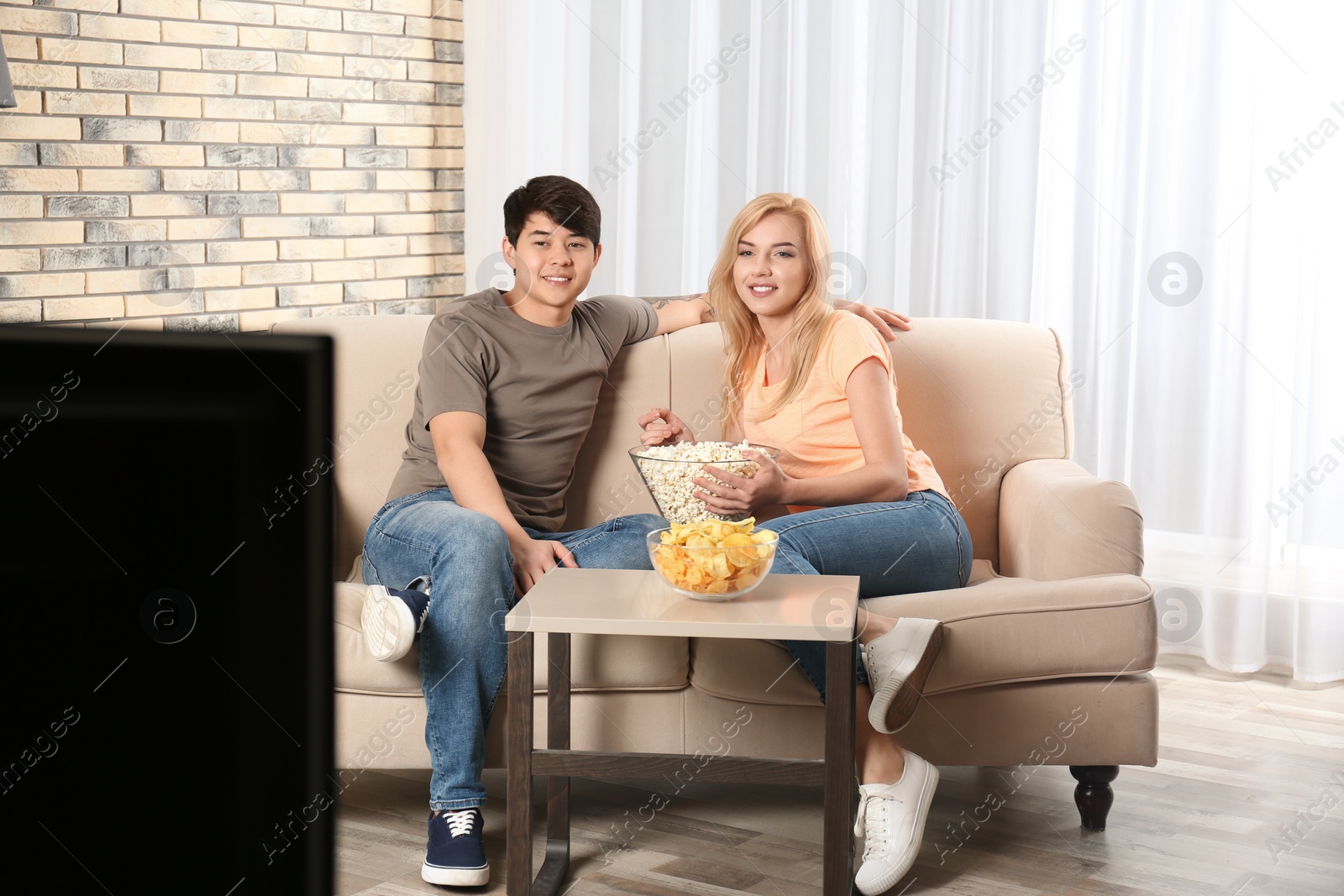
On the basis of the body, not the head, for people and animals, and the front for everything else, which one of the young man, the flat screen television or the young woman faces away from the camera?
the flat screen television

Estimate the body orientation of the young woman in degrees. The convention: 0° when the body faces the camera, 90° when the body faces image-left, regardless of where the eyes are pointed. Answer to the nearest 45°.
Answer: approximately 45°

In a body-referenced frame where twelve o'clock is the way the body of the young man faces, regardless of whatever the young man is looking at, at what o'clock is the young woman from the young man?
The young woman is roughly at 9 o'clock from the young man.

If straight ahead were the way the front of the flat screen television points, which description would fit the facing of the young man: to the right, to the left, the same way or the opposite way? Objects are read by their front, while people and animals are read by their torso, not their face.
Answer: the opposite way

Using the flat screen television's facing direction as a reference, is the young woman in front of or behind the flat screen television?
in front

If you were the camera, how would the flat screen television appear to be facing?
facing away from the viewer

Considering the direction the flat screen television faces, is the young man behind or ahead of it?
ahead

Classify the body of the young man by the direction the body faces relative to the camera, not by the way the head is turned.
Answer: toward the camera

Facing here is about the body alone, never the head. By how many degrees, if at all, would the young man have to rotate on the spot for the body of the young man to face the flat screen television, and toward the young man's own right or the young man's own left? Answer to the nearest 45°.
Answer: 0° — they already face it

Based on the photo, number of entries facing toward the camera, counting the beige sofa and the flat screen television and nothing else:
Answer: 1
